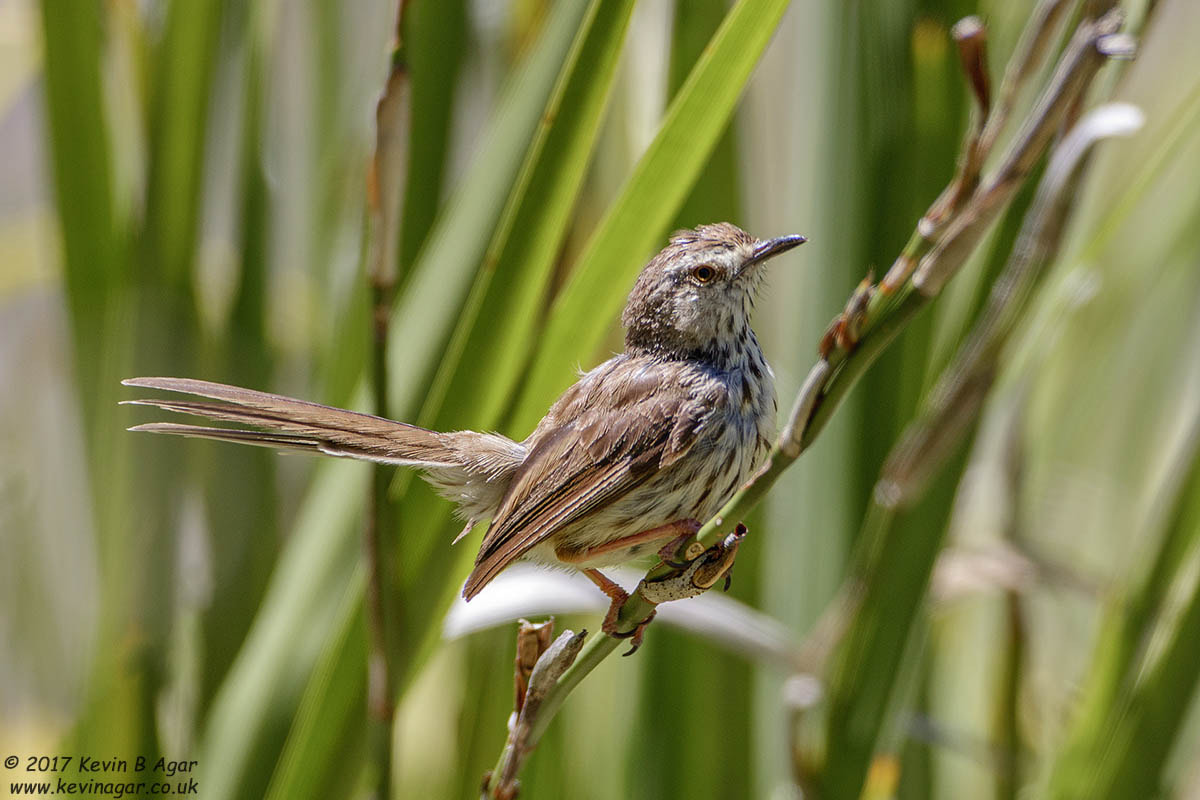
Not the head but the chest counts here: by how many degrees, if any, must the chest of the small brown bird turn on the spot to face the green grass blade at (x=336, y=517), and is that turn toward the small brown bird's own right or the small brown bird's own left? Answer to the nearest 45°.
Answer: approximately 135° to the small brown bird's own left

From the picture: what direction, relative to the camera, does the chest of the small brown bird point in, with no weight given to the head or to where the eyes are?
to the viewer's right

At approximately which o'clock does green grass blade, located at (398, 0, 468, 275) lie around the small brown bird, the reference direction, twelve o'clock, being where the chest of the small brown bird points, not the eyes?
The green grass blade is roughly at 8 o'clock from the small brown bird.
